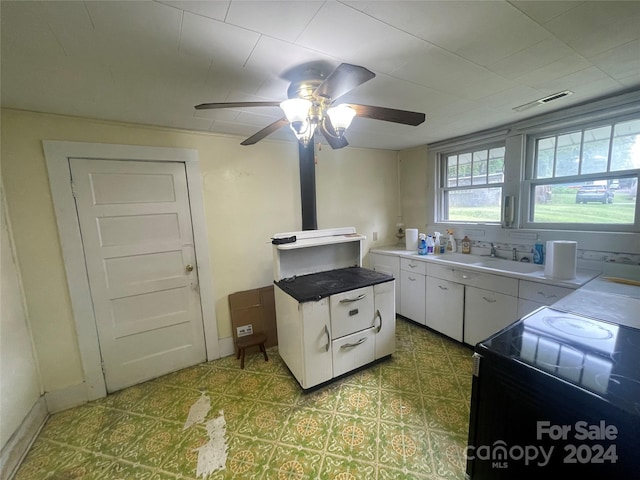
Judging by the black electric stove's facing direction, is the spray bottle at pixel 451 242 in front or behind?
in front

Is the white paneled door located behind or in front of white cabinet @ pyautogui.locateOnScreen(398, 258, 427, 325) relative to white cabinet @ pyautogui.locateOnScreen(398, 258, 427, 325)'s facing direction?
in front

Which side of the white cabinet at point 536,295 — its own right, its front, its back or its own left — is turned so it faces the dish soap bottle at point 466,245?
right

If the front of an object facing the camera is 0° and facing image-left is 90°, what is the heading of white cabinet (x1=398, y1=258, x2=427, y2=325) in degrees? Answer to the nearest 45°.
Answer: approximately 45°

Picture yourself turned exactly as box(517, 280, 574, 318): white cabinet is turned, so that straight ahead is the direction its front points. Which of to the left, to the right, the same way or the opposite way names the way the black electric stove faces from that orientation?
to the right

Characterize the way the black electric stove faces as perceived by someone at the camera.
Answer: facing away from the viewer and to the left of the viewer

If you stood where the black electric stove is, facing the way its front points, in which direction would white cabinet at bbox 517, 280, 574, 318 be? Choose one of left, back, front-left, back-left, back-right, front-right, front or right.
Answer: front-right

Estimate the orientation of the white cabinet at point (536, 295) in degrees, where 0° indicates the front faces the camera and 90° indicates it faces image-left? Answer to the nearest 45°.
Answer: approximately 45°

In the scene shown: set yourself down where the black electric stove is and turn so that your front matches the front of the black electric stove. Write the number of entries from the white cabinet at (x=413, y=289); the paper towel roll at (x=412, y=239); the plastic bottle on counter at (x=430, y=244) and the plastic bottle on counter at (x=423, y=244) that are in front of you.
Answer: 4

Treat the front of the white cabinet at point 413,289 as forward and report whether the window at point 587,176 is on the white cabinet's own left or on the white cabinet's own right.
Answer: on the white cabinet's own left

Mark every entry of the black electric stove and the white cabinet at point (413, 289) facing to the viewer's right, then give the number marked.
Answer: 0

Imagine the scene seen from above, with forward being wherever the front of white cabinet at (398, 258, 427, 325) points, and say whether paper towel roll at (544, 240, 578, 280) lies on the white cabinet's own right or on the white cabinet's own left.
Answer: on the white cabinet's own left
